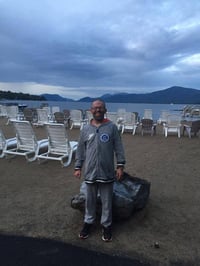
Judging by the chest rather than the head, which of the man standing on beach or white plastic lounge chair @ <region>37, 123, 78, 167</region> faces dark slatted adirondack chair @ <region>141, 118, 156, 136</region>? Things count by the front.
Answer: white plastic lounge chair @ <region>37, 123, 78, 167</region>

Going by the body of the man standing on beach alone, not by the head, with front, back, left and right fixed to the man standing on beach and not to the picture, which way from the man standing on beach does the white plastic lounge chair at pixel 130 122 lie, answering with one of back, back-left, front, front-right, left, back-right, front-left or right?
back

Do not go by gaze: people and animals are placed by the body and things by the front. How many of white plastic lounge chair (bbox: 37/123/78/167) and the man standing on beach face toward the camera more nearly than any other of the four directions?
1

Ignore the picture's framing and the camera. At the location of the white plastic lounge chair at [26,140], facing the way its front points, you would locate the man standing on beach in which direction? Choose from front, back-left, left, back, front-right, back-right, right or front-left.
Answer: back-right

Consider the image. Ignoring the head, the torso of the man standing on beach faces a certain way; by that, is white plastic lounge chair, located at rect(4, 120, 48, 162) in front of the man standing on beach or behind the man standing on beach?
behind

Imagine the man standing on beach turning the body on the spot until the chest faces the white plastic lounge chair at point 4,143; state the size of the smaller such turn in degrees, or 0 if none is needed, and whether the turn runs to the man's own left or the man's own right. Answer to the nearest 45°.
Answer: approximately 135° to the man's own right

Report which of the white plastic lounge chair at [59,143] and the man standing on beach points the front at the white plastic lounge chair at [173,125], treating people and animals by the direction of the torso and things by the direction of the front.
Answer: the white plastic lounge chair at [59,143]

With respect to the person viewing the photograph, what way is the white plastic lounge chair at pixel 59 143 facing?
facing away from the viewer and to the right of the viewer

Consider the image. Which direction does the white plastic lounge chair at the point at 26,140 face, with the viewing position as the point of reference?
facing away from the viewer and to the right of the viewer
